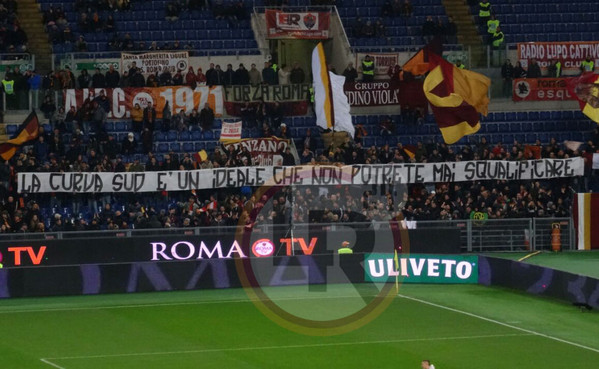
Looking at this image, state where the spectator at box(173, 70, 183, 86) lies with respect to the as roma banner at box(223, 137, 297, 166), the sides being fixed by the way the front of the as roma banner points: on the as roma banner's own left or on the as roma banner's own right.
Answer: on the as roma banner's own right

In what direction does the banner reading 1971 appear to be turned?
toward the camera

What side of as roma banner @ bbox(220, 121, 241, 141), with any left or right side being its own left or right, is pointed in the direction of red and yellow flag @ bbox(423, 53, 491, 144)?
left

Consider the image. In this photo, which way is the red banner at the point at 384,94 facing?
toward the camera

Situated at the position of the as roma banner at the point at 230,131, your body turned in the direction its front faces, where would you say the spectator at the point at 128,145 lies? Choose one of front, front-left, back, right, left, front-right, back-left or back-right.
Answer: right

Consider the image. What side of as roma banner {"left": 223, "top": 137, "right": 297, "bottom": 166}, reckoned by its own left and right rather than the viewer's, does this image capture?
front

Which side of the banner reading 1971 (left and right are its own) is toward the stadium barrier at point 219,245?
front

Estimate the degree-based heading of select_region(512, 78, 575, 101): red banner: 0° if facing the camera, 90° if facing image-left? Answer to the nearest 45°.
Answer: approximately 0°

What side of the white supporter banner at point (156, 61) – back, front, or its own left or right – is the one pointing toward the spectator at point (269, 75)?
left

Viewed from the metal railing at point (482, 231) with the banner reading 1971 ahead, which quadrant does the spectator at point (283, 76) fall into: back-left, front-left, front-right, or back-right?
front-right

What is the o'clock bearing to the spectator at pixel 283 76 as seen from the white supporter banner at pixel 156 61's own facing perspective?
The spectator is roughly at 9 o'clock from the white supporter banner.
